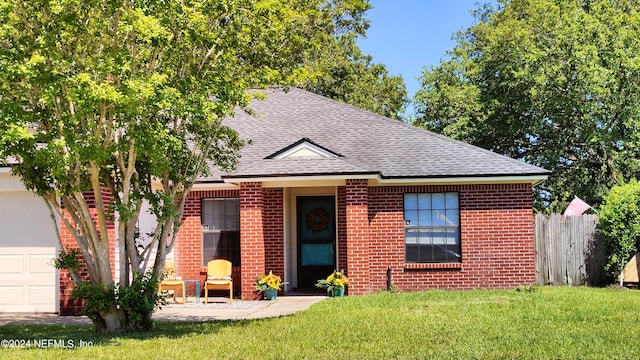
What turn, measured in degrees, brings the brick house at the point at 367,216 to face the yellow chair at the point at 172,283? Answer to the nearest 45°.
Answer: approximately 90° to its right

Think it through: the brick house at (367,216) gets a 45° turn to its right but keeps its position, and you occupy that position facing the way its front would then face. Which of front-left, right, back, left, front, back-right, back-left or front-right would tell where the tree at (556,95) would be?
back

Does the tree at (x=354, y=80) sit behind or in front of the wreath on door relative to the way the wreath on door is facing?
behind

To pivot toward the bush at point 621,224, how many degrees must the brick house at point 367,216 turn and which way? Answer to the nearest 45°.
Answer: approximately 90° to its left

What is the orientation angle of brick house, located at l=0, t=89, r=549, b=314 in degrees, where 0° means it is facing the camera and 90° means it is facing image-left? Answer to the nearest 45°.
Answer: approximately 0°

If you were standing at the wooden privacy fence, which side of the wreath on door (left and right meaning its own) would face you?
left

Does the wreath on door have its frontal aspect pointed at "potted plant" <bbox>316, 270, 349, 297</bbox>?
yes

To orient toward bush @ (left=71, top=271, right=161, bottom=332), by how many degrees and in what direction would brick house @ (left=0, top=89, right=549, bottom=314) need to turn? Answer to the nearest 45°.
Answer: approximately 45° to its right

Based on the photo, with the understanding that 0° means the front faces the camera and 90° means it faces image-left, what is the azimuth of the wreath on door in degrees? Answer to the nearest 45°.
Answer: approximately 0°
